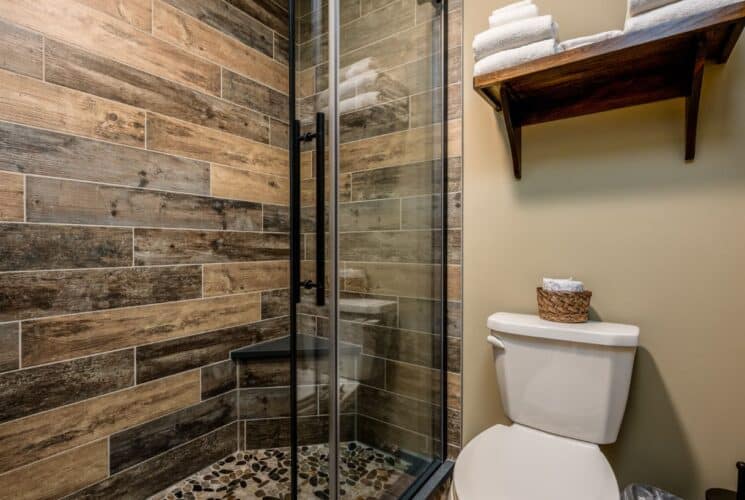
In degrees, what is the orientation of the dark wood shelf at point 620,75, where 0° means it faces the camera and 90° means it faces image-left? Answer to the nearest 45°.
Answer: approximately 45°

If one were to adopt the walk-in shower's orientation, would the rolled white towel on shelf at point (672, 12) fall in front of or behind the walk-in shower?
in front

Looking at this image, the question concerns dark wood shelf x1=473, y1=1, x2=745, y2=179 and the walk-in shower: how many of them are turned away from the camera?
0

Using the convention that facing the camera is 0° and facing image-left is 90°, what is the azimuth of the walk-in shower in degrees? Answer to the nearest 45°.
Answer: approximately 315°
